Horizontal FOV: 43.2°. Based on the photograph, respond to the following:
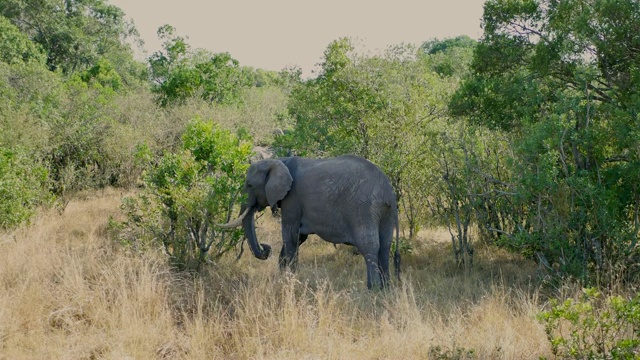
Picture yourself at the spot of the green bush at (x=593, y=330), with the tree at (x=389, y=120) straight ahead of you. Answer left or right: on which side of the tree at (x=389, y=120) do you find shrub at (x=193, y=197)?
left

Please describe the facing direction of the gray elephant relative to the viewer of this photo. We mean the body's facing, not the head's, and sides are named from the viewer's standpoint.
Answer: facing away from the viewer and to the left of the viewer

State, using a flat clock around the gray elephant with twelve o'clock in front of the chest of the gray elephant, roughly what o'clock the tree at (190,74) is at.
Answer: The tree is roughly at 1 o'clock from the gray elephant.

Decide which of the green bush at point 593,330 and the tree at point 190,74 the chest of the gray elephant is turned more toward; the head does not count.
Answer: the tree

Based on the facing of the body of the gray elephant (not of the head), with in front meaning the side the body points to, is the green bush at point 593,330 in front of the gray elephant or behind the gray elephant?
behind
